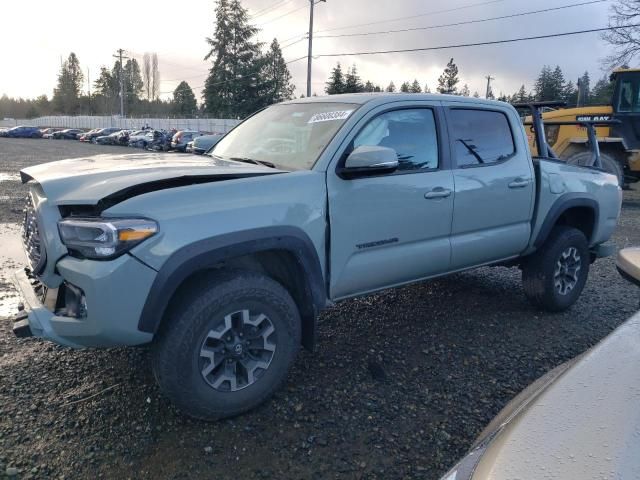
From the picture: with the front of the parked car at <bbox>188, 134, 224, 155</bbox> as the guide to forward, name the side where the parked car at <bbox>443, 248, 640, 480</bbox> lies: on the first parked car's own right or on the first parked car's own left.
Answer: on the first parked car's own left

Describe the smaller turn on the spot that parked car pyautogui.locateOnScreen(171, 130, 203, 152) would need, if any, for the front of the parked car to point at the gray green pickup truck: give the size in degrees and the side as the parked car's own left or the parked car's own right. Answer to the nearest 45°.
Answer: approximately 45° to the parked car's own left

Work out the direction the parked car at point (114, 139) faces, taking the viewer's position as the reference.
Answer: facing the viewer and to the left of the viewer

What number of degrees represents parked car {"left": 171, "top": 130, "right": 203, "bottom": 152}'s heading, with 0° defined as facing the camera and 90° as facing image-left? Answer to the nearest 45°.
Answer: approximately 45°

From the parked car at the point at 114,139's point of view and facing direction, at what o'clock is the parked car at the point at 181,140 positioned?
the parked car at the point at 181,140 is roughly at 10 o'clock from the parked car at the point at 114,139.
